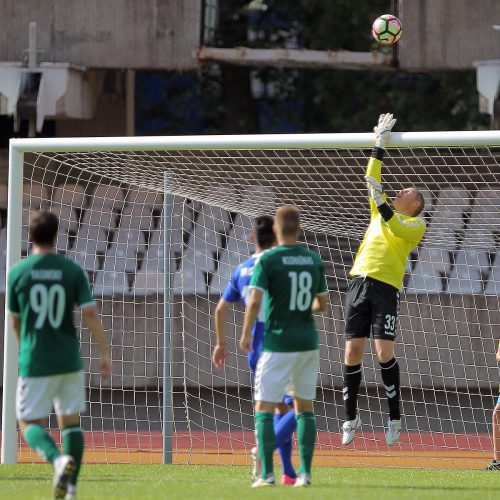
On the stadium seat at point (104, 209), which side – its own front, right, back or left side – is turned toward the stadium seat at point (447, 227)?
left

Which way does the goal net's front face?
toward the camera

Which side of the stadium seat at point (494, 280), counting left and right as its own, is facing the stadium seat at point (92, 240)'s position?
right

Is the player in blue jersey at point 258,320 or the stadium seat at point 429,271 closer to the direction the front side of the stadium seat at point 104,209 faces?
the player in blue jersey

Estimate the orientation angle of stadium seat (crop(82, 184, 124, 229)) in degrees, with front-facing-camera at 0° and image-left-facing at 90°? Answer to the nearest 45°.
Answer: approximately 45°

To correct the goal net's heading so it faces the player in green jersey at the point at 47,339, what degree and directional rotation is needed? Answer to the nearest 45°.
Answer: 0° — it already faces them

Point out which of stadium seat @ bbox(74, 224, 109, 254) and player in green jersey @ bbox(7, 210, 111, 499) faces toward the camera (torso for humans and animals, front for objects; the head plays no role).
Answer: the stadium seat

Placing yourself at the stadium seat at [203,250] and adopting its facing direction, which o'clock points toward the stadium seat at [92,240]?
the stadium seat at [92,240] is roughly at 2 o'clock from the stadium seat at [203,250].

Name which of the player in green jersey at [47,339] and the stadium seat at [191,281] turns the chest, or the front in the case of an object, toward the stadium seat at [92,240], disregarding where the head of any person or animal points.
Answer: the player in green jersey

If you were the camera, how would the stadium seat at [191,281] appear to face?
facing the viewer

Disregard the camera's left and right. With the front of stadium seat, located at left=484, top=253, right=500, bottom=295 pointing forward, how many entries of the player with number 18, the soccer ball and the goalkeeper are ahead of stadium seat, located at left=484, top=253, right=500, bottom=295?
3

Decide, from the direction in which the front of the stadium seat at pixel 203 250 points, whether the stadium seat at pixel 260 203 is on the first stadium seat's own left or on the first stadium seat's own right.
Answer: on the first stadium seat's own left

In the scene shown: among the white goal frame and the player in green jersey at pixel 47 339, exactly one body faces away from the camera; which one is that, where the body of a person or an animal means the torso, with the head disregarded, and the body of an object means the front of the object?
the player in green jersey

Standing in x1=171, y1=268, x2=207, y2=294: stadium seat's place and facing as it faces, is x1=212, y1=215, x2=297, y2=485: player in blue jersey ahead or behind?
ahead

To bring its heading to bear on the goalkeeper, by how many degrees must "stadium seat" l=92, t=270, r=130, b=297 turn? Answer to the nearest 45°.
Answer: approximately 45° to its left

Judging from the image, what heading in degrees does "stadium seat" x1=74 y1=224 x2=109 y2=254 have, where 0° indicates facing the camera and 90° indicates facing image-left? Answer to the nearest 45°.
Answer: approximately 0°

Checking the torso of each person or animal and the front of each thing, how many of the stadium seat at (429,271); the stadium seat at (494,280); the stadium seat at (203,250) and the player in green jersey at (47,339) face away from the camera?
1

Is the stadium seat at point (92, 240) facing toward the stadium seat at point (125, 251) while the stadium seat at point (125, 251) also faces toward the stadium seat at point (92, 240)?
no

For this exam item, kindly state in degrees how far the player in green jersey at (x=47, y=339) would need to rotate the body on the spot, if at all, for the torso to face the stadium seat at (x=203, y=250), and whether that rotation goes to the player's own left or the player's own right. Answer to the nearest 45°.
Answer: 0° — they already face it
